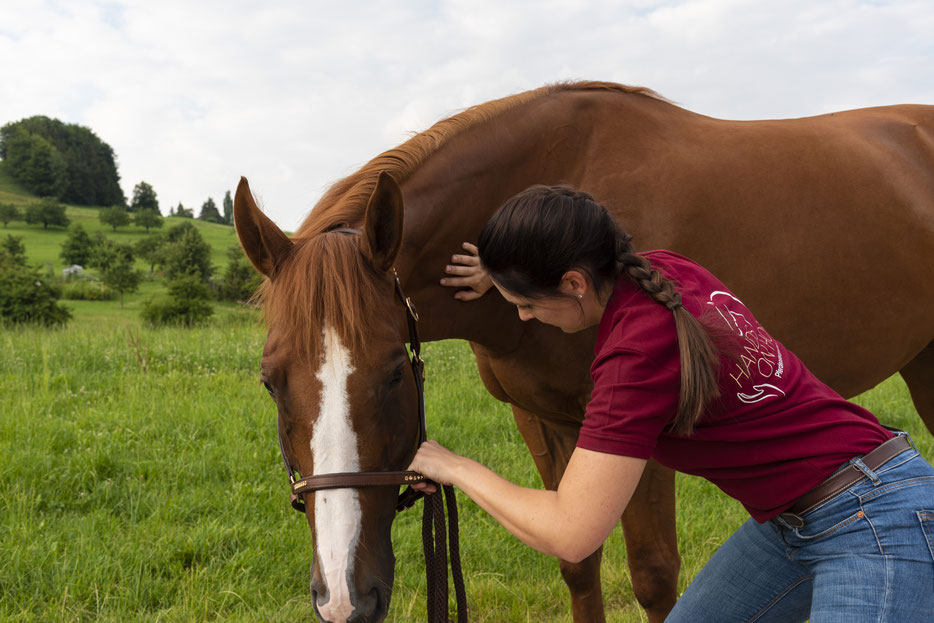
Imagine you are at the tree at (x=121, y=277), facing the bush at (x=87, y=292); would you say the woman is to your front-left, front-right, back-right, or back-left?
back-left

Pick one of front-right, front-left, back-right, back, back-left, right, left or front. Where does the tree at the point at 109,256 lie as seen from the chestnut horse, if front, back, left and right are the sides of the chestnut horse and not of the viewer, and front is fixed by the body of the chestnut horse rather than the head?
right

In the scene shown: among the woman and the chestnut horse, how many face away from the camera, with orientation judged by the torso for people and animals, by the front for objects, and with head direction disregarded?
0

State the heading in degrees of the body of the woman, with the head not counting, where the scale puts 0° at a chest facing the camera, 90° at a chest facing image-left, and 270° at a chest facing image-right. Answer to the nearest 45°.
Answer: approximately 90°

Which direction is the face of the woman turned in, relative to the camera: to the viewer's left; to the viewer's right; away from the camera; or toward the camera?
to the viewer's left

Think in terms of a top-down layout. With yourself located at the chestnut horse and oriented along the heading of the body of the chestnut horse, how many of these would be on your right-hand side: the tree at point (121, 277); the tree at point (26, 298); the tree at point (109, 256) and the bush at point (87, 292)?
4

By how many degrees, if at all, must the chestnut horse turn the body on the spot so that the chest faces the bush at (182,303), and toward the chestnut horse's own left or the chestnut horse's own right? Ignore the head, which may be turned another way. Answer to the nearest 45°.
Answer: approximately 90° to the chestnut horse's own right

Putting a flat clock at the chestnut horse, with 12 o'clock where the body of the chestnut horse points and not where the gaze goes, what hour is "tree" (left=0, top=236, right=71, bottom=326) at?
The tree is roughly at 3 o'clock from the chestnut horse.

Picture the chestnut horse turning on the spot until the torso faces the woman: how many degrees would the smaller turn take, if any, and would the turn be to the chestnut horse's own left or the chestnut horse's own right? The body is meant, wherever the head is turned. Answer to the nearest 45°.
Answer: approximately 45° to the chestnut horse's own left

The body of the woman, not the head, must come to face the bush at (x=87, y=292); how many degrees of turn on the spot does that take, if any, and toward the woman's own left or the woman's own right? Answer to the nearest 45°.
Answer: approximately 45° to the woman's own right

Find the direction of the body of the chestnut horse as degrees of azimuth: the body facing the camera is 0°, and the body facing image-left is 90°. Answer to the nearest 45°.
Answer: approximately 45°
